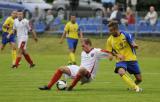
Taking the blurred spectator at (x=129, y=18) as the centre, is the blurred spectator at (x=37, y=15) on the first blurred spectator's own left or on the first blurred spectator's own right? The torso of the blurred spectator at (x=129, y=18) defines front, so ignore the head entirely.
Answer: on the first blurred spectator's own right

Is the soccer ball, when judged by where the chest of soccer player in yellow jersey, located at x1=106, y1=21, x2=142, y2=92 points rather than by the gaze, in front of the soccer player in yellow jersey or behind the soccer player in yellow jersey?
in front

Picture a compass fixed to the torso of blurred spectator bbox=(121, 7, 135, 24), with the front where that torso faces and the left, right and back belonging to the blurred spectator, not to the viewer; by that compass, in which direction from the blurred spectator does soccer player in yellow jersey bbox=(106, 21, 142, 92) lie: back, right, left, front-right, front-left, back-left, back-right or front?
front-left

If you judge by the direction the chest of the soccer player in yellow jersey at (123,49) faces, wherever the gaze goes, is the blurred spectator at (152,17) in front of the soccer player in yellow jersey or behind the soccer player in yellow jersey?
behind

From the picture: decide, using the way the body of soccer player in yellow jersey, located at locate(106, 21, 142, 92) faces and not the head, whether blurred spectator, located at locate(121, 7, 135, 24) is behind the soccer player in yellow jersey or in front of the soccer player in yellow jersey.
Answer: behind

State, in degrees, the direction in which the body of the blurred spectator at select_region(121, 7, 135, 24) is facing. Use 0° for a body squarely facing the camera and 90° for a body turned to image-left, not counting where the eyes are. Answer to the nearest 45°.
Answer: approximately 45°
